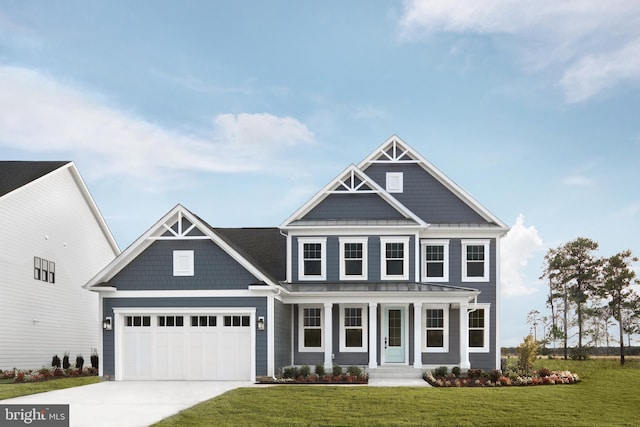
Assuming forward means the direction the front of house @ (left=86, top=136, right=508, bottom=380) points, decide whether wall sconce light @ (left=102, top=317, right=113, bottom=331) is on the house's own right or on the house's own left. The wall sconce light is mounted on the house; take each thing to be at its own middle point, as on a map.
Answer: on the house's own right

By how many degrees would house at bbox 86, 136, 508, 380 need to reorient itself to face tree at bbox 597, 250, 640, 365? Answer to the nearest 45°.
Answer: approximately 135° to its left

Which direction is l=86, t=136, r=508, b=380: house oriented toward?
toward the camera

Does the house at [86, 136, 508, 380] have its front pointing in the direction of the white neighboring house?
no

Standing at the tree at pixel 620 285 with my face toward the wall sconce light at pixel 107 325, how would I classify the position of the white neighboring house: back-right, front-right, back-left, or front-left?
front-right

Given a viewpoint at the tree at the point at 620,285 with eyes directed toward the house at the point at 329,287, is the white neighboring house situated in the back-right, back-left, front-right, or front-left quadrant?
front-right
